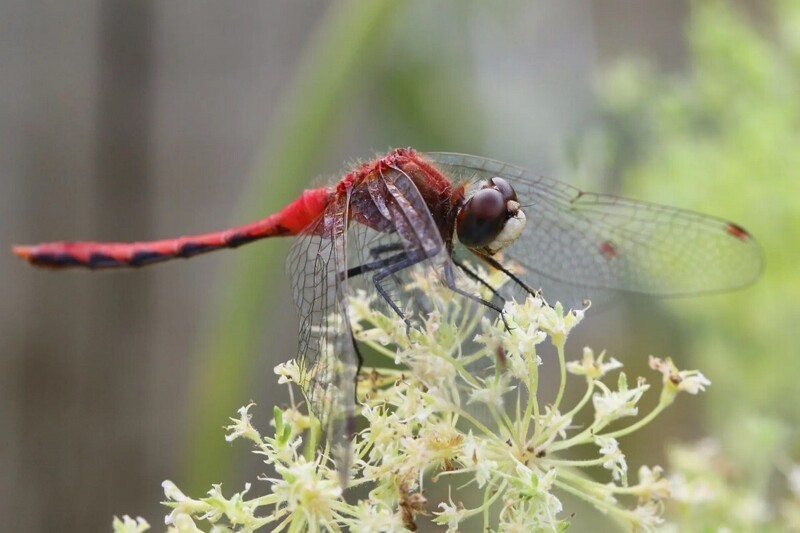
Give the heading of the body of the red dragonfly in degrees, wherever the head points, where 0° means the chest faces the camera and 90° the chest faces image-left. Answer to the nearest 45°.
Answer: approximately 270°

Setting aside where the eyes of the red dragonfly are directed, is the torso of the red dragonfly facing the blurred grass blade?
no
